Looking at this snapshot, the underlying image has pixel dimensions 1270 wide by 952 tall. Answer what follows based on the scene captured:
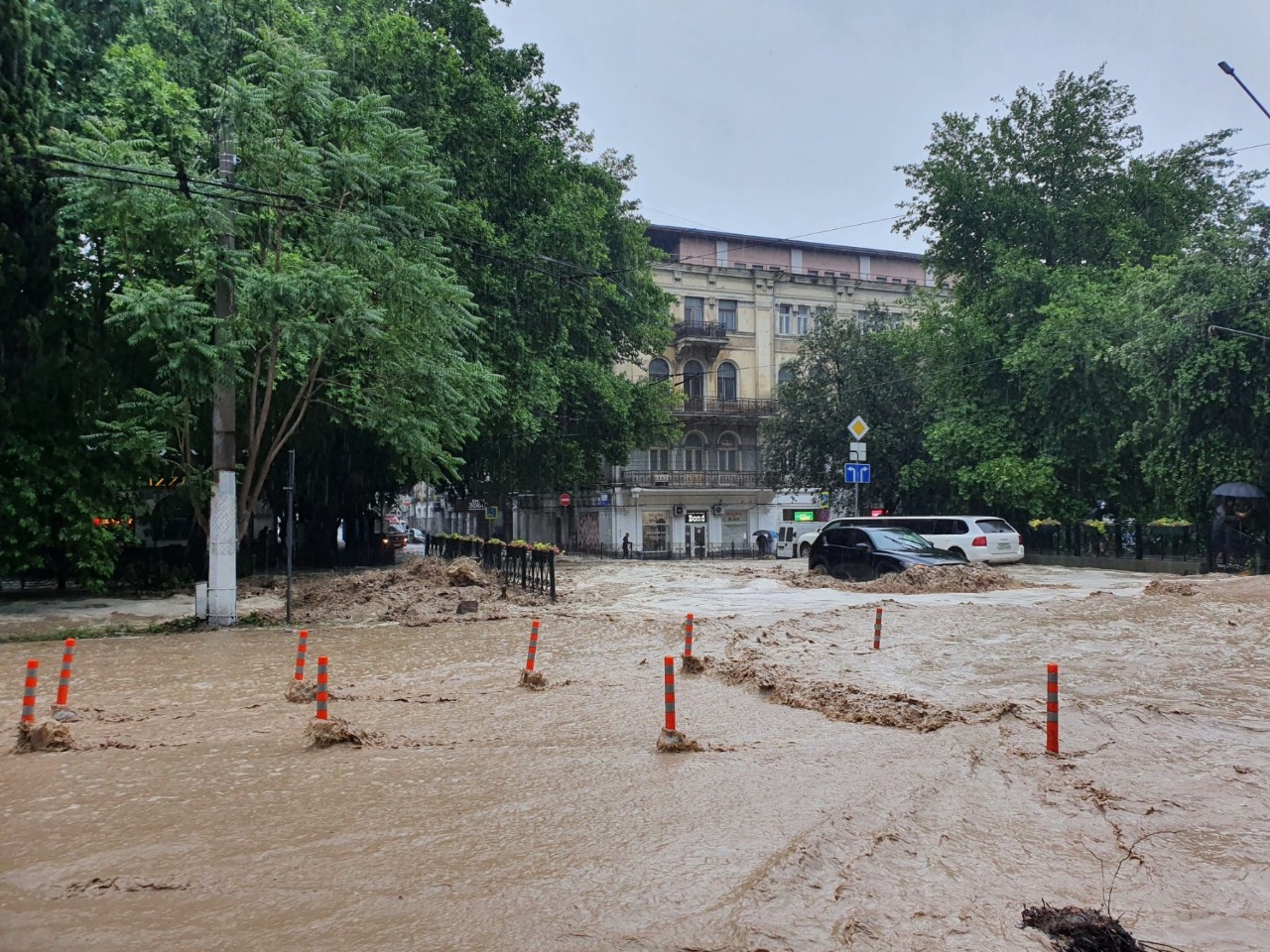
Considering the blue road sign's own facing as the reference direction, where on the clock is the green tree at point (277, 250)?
The green tree is roughly at 1 o'clock from the blue road sign.

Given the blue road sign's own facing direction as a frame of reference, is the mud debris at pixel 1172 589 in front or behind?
in front

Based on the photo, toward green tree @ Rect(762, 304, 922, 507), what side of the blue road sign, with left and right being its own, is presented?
back

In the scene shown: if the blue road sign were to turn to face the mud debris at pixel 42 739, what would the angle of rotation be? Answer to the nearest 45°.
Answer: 0° — it already faces it

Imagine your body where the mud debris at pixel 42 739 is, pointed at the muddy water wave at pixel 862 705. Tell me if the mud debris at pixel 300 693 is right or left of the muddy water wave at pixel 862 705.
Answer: left

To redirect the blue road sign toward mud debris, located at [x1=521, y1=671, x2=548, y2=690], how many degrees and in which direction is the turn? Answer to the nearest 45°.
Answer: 0° — it already faces it

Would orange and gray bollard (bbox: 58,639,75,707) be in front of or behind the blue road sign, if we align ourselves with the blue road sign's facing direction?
in front

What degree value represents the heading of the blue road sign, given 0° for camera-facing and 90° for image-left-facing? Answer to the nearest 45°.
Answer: approximately 0°

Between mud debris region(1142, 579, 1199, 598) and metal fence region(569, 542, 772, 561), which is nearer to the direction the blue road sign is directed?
the mud debris

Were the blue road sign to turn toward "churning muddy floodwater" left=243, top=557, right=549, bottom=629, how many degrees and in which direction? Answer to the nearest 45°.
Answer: approximately 45° to its right

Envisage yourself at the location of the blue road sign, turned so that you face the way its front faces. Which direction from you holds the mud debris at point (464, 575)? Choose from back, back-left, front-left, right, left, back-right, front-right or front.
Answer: front-right

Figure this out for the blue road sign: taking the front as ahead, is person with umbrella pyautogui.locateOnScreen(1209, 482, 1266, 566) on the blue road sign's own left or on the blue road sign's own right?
on the blue road sign's own left
